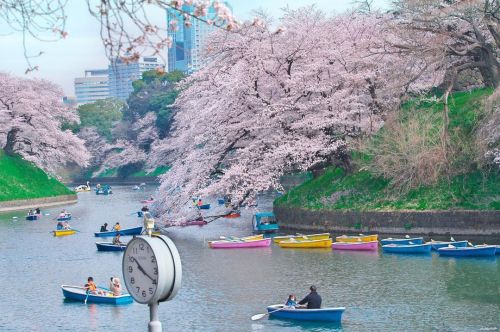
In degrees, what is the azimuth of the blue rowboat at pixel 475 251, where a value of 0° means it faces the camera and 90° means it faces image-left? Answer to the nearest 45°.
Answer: approximately 270°

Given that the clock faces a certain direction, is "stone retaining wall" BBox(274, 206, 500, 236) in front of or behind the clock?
behind

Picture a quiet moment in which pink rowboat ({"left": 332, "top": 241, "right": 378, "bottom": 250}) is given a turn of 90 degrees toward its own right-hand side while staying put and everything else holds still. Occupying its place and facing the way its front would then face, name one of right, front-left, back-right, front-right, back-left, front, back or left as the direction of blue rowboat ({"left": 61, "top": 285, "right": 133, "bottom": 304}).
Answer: back-left

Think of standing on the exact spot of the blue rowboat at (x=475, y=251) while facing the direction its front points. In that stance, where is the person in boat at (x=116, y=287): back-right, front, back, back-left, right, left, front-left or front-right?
back-right

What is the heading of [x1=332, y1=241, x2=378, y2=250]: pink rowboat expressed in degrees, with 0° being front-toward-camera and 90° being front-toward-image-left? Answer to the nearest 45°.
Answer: approximately 90°

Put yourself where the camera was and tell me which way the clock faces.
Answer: facing the viewer and to the left of the viewer

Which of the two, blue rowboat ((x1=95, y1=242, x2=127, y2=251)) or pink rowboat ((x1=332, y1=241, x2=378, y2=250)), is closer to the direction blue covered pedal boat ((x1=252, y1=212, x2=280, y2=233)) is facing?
the pink rowboat

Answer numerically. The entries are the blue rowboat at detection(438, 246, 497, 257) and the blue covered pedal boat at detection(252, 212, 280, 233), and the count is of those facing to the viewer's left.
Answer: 0
